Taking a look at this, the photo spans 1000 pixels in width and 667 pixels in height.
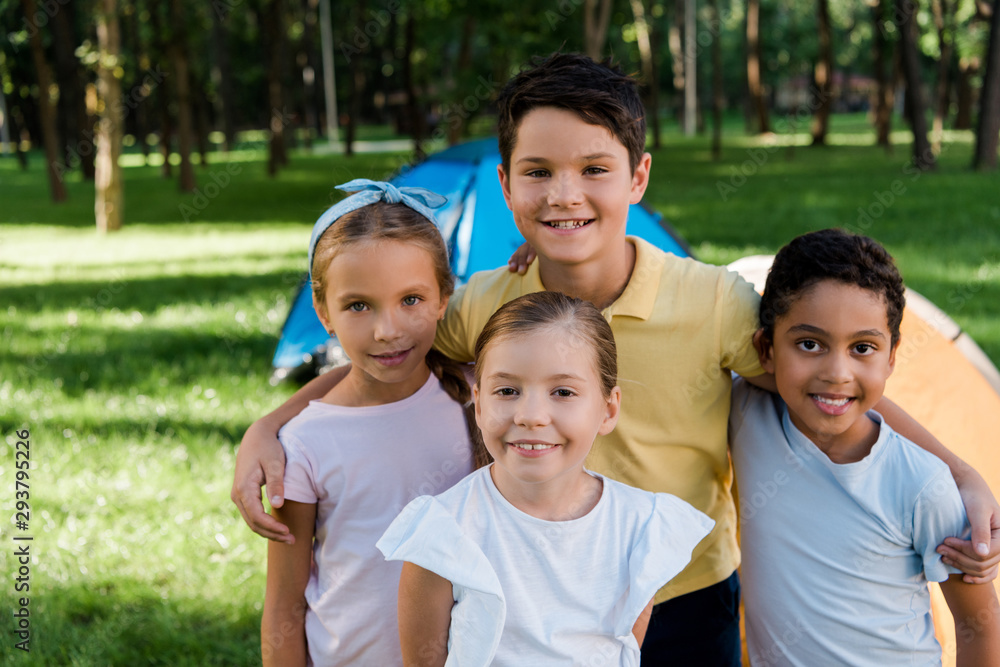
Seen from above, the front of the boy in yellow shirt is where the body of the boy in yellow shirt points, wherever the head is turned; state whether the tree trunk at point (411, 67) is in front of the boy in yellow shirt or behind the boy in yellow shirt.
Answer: behind

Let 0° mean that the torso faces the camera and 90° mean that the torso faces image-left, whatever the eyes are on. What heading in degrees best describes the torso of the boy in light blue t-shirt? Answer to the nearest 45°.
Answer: approximately 0°

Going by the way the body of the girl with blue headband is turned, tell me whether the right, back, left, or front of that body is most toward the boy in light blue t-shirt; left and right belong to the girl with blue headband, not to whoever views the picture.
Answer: left

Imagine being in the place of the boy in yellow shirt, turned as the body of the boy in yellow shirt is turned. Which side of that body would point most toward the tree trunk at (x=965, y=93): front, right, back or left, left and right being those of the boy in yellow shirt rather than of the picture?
back

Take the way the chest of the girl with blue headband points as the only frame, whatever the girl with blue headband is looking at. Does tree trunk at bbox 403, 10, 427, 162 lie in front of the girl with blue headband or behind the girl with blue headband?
behind

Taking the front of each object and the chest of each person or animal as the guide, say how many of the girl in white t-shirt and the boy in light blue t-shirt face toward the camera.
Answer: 2
